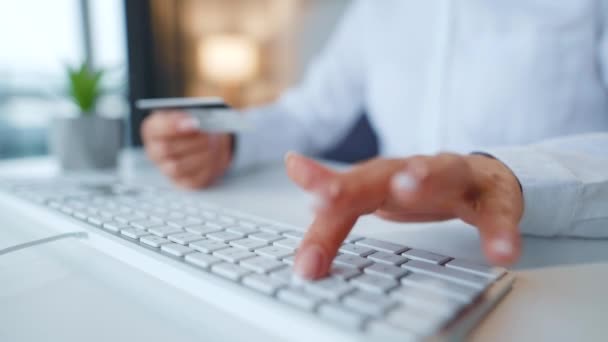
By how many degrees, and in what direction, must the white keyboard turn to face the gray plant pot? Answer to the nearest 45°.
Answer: approximately 90° to its left

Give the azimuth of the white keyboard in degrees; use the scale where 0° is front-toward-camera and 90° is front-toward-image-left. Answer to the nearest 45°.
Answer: approximately 225°

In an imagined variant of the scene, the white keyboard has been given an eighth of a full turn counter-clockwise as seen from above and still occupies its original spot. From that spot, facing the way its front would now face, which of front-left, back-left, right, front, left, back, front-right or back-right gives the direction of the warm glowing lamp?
front
